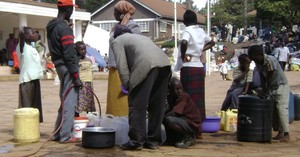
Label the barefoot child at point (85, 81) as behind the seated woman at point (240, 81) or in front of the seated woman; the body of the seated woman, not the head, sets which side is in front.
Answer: in front

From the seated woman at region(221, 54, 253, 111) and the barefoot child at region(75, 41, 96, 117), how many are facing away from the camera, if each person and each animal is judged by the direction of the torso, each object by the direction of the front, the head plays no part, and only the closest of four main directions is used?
0

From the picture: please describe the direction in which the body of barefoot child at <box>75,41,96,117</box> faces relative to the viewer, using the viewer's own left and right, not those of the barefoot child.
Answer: facing the viewer

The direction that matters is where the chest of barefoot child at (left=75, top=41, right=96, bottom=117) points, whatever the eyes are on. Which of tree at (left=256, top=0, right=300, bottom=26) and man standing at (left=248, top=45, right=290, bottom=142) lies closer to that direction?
the man standing

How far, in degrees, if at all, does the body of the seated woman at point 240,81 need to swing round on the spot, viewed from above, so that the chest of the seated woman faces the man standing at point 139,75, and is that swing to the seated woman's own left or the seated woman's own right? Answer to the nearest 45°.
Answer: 0° — they already face them

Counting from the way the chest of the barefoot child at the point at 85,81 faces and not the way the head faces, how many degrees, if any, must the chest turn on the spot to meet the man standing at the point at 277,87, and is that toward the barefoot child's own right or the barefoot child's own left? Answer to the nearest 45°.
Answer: approximately 45° to the barefoot child's own left

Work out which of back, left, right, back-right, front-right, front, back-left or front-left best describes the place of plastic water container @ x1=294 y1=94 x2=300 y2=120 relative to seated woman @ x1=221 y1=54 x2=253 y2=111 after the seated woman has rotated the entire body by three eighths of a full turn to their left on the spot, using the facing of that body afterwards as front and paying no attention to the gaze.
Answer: front-left

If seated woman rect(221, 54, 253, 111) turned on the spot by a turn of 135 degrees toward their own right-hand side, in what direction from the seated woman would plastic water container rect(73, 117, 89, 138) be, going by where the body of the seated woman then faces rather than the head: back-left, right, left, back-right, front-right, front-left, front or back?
back-left

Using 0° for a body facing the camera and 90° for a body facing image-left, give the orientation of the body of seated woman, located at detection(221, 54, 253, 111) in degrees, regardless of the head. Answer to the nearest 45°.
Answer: approximately 45°

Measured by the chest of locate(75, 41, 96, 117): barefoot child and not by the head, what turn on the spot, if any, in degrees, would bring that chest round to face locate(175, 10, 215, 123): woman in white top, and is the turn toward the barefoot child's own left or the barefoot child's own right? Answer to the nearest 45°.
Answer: approximately 45° to the barefoot child's own left

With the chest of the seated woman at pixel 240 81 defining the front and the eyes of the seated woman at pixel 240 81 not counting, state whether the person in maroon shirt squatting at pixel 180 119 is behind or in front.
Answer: in front

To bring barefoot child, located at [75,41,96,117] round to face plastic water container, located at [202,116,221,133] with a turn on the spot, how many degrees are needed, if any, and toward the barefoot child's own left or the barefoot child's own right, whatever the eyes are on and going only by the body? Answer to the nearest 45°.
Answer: approximately 45° to the barefoot child's own left

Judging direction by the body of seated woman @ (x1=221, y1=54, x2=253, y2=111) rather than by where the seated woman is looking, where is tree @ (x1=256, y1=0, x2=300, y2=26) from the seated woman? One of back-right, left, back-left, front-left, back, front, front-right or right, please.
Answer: back-right

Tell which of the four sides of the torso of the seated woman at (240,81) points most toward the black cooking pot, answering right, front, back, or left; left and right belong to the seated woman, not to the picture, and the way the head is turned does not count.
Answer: front

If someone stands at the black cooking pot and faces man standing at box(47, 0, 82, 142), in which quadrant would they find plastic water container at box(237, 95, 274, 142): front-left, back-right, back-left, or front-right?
back-right

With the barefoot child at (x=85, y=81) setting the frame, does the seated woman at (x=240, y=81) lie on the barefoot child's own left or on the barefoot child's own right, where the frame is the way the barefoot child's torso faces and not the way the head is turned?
on the barefoot child's own left
